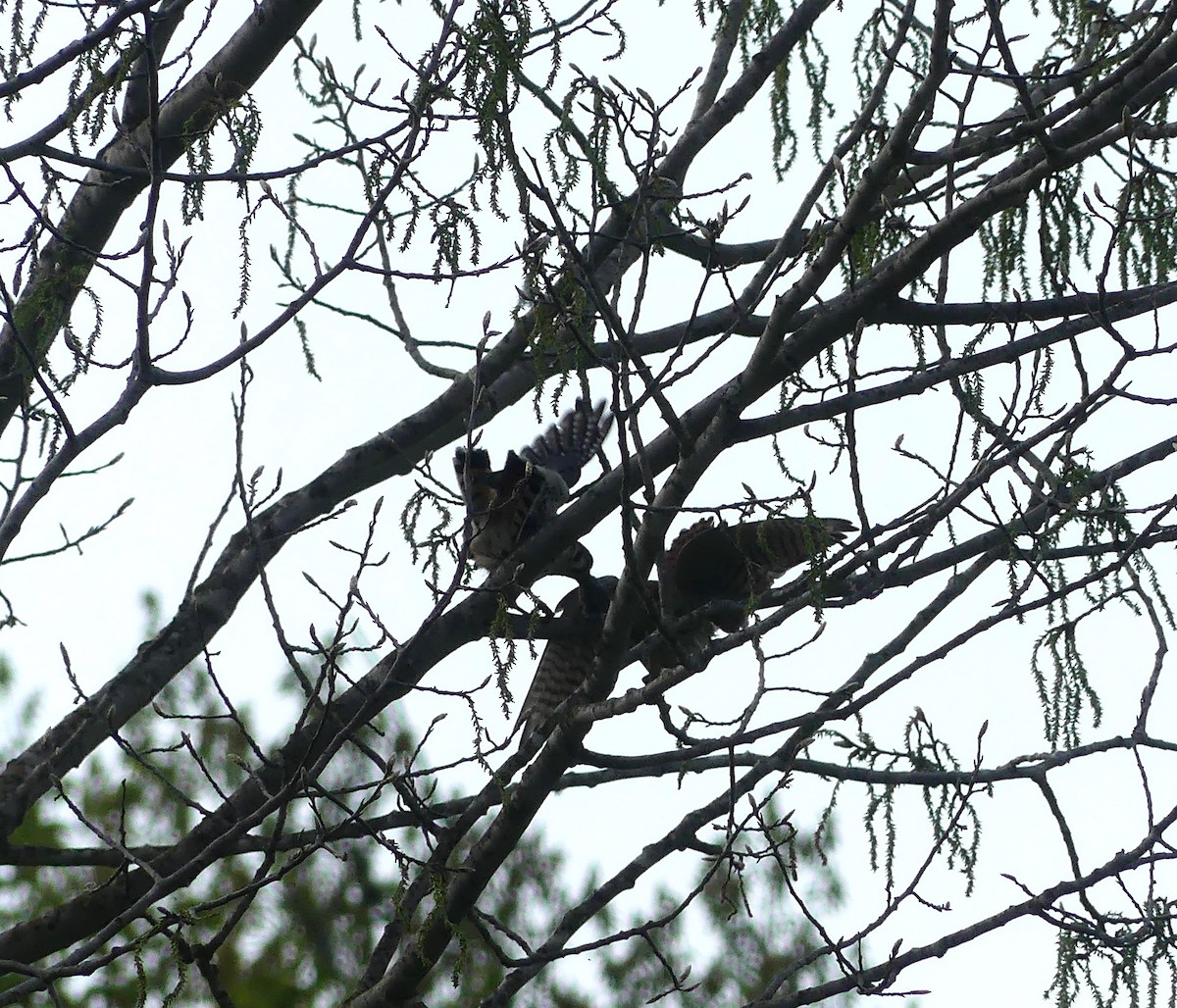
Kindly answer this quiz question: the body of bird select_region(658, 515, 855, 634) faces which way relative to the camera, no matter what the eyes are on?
to the viewer's left
